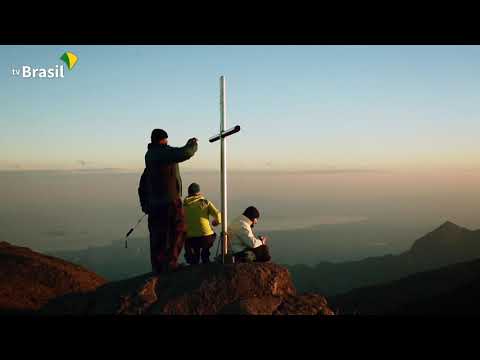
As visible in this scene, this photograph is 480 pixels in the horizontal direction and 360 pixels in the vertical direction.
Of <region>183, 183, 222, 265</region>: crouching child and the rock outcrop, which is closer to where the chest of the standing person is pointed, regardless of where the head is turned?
the crouching child

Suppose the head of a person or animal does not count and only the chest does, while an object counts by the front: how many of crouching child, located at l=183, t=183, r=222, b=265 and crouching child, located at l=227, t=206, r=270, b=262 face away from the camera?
1

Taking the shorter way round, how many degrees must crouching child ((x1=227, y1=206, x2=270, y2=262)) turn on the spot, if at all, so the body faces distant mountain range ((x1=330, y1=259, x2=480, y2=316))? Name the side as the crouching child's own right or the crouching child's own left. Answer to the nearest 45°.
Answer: approximately 45° to the crouching child's own left

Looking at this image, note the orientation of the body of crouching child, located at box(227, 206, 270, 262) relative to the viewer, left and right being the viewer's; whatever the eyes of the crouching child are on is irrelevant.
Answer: facing to the right of the viewer

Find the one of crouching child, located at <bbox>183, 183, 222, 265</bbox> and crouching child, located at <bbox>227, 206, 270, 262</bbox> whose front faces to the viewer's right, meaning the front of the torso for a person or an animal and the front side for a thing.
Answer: crouching child, located at <bbox>227, 206, 270, 262</bbox>

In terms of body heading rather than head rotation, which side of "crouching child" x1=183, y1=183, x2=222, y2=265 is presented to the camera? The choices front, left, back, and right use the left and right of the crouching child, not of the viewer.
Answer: back

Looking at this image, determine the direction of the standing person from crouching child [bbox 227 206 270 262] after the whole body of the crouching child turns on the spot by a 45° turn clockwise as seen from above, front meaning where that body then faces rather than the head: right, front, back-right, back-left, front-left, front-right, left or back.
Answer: back-right

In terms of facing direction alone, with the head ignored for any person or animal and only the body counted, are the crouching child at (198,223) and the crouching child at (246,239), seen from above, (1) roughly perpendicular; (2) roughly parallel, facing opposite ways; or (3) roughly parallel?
roughly perpendicular

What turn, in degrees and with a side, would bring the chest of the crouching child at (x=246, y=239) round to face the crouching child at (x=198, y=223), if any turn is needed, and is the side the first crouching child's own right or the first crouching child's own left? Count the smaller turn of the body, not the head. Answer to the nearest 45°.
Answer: approximately 135° to the first crouching child's own left

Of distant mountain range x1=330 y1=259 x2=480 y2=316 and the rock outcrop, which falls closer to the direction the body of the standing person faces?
the distant mountain range

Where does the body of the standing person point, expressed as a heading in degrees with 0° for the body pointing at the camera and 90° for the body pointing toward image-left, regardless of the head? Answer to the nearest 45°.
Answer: approximately 225°

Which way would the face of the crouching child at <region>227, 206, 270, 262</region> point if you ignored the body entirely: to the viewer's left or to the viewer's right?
to the viewer's right

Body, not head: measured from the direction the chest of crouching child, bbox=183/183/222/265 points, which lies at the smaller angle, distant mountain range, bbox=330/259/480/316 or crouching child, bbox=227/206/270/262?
the distant mountain range
